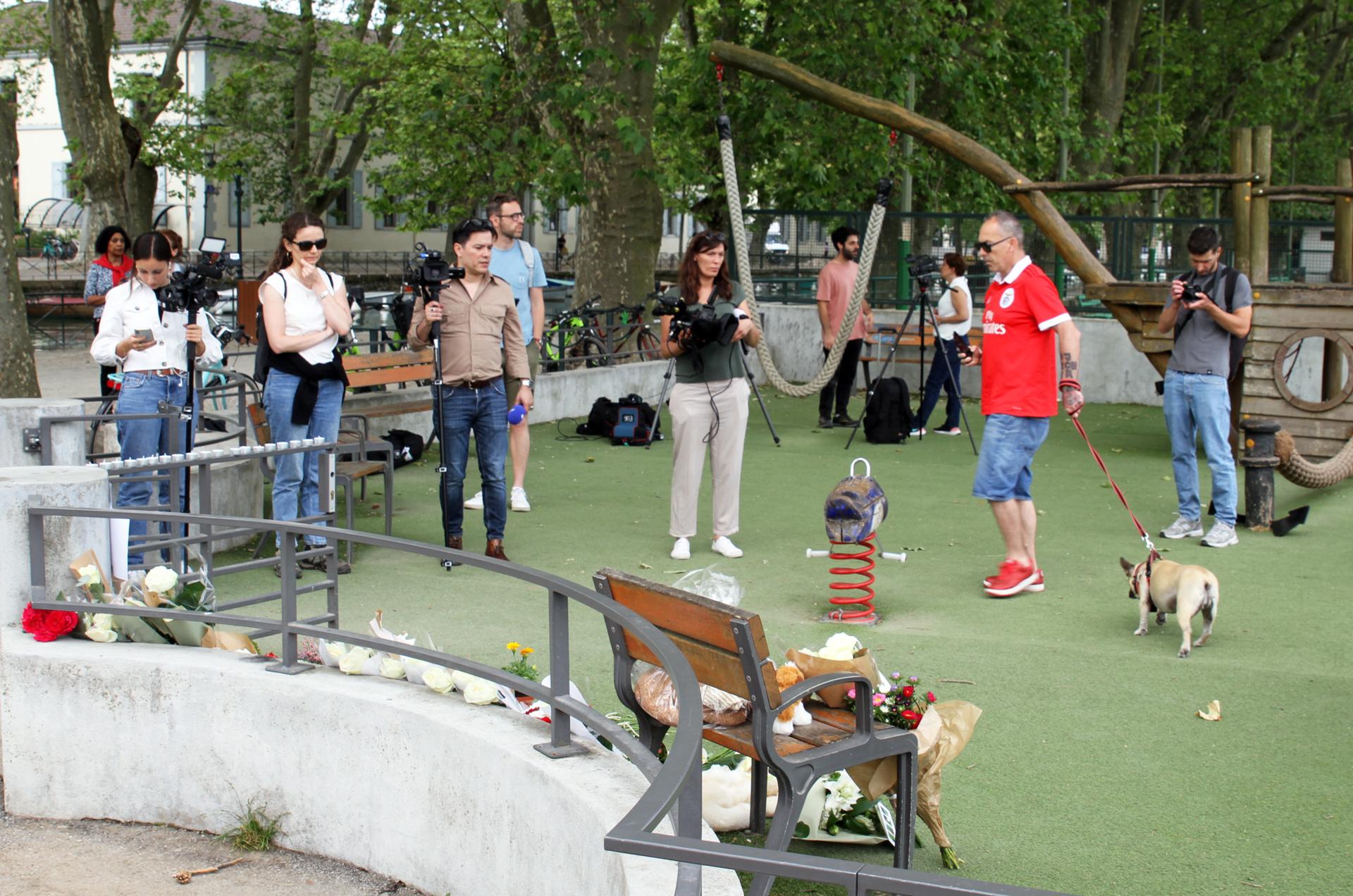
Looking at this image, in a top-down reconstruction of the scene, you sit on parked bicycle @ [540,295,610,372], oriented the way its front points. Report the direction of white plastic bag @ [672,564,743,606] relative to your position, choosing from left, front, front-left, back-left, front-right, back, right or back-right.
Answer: right

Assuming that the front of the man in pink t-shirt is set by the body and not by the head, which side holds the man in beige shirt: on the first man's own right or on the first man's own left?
on the first man's own right

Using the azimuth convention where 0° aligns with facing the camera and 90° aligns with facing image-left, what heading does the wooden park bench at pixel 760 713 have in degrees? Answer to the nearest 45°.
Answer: approximately 225°

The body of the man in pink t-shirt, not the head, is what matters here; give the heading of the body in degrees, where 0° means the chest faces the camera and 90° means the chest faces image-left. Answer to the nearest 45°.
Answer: approximately 315°

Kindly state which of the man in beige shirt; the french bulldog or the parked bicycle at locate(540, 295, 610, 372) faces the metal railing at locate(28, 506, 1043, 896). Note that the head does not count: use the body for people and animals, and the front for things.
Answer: the man in beige shirt

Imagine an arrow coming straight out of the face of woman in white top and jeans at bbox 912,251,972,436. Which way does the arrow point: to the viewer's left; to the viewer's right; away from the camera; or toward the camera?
to the viewer's left

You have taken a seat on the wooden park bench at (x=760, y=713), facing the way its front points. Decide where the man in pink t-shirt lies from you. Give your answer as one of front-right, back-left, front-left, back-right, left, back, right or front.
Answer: front-left

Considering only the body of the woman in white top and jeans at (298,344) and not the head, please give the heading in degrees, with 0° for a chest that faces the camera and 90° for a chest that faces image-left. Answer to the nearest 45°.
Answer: approximately 315°
